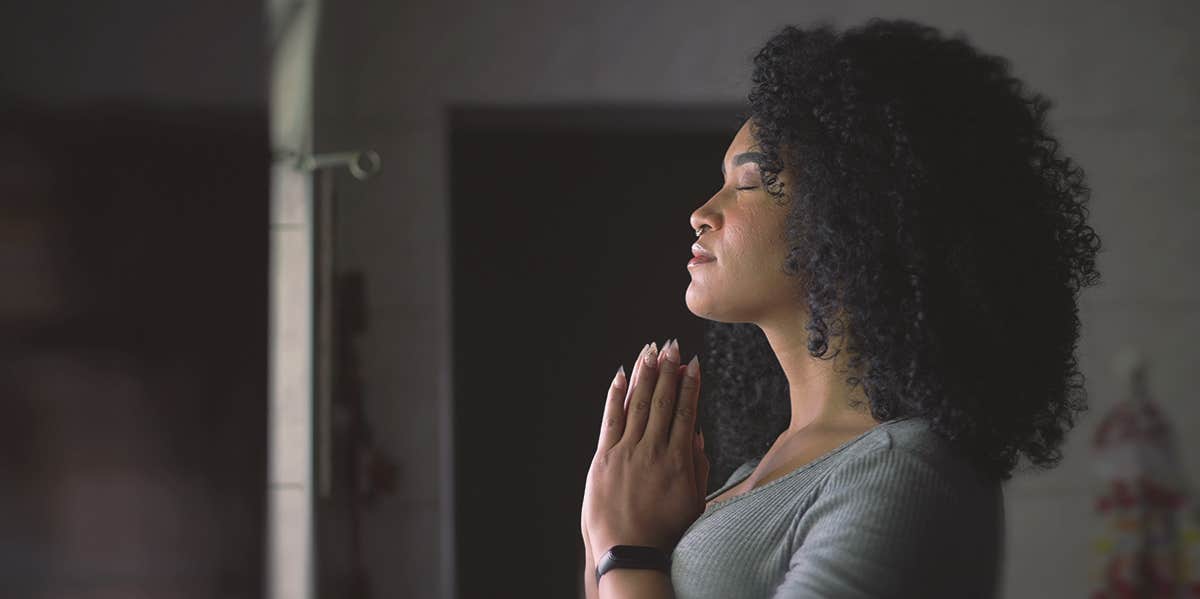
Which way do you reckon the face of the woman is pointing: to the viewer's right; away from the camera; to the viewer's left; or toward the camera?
to the viewer's left

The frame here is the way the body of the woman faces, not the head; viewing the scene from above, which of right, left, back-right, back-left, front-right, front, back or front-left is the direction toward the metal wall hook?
front-right

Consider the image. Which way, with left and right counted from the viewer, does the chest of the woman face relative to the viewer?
facing to the left of the viewer
